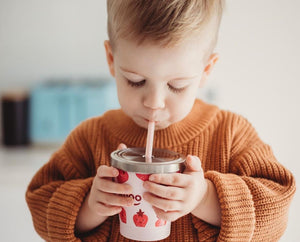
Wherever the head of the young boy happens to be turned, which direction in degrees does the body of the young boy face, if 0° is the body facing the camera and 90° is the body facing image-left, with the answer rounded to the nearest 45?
approximately 0°
